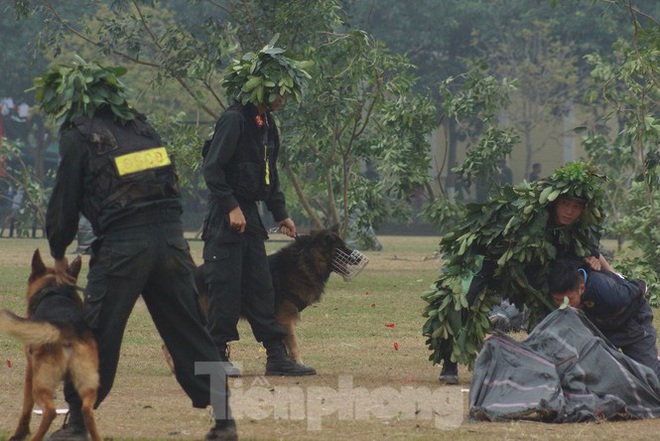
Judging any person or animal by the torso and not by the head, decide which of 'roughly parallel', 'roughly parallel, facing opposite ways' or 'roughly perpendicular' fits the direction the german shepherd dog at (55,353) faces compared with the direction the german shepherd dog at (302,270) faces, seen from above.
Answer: roughly perpendicular

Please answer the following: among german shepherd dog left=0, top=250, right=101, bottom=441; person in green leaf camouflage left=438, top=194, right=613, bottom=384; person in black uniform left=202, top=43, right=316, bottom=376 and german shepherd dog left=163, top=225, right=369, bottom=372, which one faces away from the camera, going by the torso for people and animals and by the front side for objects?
german shepherd dog left=0, top=250, right=101, bottom=441

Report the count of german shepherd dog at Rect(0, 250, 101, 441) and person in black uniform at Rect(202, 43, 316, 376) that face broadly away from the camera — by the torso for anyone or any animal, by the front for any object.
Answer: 1

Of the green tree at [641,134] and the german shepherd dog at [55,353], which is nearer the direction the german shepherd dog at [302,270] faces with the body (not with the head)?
the green tree

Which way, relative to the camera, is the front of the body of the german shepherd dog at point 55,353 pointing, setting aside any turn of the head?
away from the camera

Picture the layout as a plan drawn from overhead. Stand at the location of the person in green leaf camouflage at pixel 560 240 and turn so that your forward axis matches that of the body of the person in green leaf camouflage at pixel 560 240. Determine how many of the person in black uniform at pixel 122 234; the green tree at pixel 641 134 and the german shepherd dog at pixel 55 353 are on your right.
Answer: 2

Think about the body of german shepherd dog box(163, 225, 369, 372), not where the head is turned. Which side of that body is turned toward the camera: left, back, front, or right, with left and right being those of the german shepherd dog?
right

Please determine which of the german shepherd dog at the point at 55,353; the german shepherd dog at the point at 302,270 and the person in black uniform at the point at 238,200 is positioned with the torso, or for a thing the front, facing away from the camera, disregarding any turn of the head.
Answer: the german shepherd dog at the point at 55,353

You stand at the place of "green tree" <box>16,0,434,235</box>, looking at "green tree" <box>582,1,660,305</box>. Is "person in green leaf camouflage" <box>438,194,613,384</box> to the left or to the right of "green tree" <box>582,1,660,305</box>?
right

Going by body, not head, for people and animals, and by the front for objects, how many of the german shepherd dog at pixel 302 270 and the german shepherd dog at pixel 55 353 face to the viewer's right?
1

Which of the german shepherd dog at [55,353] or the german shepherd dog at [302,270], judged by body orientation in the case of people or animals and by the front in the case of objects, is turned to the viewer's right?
the german shepherd dog at [302,270]

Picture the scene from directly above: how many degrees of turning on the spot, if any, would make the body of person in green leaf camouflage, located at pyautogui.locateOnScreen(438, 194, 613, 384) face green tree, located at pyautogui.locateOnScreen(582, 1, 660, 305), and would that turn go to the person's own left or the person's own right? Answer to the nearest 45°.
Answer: approximately 135° to the person's own left
